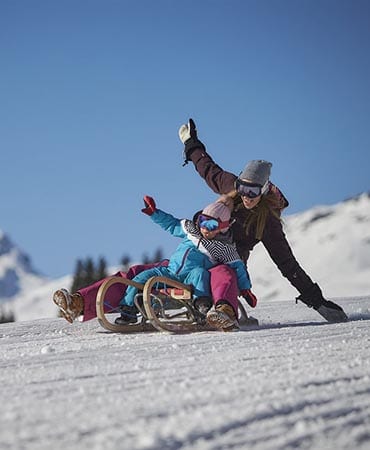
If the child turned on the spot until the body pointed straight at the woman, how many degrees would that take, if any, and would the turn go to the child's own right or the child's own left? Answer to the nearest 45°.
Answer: approximately 180°

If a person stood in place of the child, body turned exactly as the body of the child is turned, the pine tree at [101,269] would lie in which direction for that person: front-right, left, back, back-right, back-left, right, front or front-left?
back-right

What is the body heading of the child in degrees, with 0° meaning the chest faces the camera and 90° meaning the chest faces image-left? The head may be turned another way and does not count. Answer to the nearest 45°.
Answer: approximately 45°
